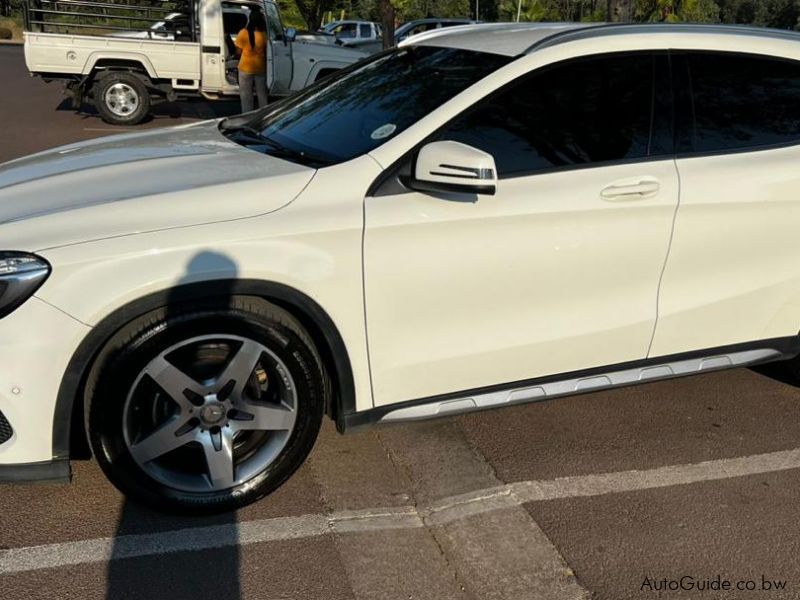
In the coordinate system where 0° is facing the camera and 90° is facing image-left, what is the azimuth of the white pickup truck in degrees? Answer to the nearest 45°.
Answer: approximately 270°

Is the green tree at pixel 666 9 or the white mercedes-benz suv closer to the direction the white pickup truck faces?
the green tree

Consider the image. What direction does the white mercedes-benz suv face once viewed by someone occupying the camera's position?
facing the viewer and to the left of the viewer

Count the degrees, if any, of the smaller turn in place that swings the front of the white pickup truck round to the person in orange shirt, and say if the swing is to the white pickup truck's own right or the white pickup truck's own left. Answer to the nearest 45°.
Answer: approximately 45° to the white pickup truck's own right

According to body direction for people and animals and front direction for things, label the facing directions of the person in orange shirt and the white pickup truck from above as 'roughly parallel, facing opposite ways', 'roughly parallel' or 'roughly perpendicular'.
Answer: roughly perpendicular

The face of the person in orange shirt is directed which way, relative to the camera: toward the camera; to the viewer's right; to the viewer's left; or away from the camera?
away from the camera

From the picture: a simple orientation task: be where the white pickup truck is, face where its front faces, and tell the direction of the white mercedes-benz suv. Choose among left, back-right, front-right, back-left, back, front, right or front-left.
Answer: right

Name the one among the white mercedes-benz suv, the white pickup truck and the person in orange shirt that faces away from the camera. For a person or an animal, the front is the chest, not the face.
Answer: the person in orange shirt

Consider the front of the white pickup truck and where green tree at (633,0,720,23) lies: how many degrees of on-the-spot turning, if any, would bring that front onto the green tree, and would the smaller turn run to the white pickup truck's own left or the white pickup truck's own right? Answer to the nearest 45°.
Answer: approximately 45° to the white pickup truck's own left

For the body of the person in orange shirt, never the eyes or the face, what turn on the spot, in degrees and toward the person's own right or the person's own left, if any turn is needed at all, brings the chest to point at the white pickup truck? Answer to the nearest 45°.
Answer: approximately 45° to the person's own left

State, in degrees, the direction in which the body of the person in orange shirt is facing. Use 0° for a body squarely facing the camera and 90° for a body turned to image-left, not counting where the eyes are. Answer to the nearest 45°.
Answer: approximately 180°

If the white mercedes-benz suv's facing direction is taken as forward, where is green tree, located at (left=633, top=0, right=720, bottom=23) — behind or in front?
behind

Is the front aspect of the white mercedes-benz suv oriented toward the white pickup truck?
no

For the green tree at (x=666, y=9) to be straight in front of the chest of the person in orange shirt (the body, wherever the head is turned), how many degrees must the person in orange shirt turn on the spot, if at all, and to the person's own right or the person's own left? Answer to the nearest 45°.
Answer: approximately 45° to the person's own right

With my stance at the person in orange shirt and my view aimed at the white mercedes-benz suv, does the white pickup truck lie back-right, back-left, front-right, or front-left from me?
back-right
